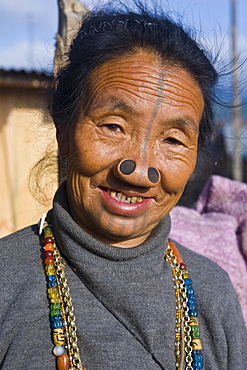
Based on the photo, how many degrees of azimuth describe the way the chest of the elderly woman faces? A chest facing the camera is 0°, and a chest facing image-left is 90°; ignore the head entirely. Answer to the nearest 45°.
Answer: approximately 0°

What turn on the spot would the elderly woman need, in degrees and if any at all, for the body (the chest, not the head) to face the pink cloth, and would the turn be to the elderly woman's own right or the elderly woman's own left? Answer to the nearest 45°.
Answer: approximately 135° to the elderly woman's own left
